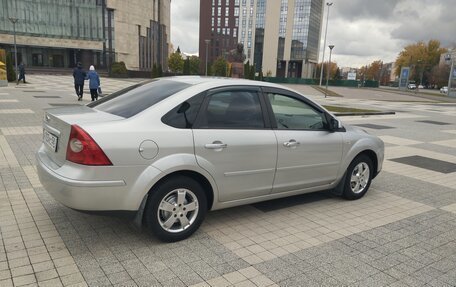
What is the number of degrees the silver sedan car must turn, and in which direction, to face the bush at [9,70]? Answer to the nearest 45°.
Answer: approximately 90° to its left

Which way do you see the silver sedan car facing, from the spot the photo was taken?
facing away from the viewer and to the right of the viewer
